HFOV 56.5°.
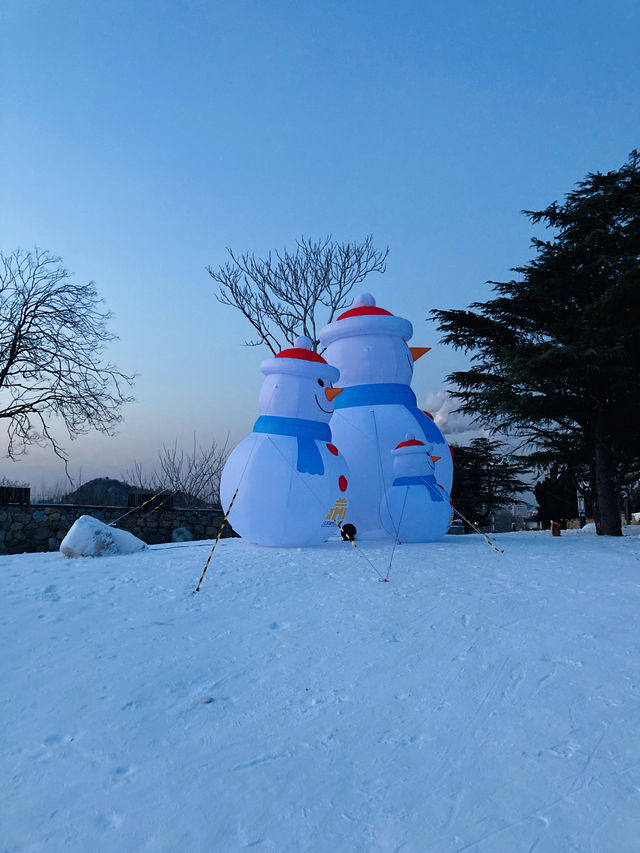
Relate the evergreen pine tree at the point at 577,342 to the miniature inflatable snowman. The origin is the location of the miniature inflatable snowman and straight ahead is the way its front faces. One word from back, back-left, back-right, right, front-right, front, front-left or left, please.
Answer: front-left

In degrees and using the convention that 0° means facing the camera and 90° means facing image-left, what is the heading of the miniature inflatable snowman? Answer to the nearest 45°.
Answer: approximately 270°

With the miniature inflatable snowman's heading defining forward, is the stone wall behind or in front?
behind

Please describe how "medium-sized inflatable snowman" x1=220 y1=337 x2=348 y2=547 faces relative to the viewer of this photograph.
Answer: facing the viewer and to the right of the viewer

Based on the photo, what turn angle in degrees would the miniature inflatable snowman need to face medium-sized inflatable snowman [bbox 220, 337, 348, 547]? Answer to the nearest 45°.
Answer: approximately 135° to its right

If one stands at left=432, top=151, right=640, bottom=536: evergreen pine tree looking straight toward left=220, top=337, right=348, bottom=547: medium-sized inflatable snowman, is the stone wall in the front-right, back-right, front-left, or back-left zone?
front-right

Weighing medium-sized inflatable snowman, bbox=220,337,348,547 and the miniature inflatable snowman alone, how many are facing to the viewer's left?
0

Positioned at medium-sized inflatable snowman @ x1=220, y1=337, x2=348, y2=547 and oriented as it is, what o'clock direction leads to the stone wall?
The stone wall is roughly at 6 o'clock from the medium-sized inflatable snowman.

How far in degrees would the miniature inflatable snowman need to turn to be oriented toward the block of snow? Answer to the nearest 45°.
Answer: approximately 135° to its right

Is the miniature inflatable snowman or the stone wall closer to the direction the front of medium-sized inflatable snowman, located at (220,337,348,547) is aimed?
the miniature inflatable snowman

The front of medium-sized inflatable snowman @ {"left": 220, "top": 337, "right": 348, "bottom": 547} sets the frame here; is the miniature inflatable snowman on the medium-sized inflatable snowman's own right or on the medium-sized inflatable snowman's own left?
on the medium-sized inflatable snowman's own left

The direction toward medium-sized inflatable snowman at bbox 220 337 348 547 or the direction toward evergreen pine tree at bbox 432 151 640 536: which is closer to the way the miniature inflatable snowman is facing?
the evergreen pine tree
